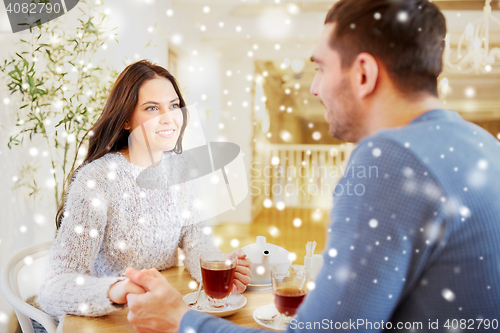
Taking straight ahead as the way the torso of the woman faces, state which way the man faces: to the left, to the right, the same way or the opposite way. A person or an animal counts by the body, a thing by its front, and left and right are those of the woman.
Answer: the opposite way

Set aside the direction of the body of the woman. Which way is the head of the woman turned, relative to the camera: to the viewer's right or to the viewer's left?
to the viewer's right

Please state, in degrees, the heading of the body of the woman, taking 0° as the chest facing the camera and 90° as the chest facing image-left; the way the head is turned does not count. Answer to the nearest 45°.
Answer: approximately 315°

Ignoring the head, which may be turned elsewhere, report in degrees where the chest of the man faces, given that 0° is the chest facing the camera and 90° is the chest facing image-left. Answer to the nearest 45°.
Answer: approximately 135°

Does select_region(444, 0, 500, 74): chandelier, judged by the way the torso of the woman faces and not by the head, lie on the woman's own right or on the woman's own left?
on the woman's own left
